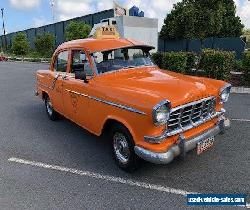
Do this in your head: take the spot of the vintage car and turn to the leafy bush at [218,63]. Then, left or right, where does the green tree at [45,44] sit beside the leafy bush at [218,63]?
left

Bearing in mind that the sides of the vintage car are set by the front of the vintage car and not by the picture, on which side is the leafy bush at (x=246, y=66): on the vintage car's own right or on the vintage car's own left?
on the vintage car's own left

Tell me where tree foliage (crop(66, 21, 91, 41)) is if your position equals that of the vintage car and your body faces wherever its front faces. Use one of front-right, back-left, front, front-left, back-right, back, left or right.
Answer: back-left

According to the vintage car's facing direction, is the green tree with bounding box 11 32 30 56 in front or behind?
behind

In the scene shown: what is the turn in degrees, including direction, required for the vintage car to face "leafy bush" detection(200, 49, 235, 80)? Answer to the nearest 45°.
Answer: approximately 90° to its left

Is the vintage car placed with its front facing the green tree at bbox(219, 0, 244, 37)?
no

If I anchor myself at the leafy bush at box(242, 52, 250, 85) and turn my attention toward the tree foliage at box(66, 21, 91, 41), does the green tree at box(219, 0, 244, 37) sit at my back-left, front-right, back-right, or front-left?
front-right

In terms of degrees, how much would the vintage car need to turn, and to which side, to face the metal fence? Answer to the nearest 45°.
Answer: approximately 135° to its left

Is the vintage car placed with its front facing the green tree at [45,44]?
no
